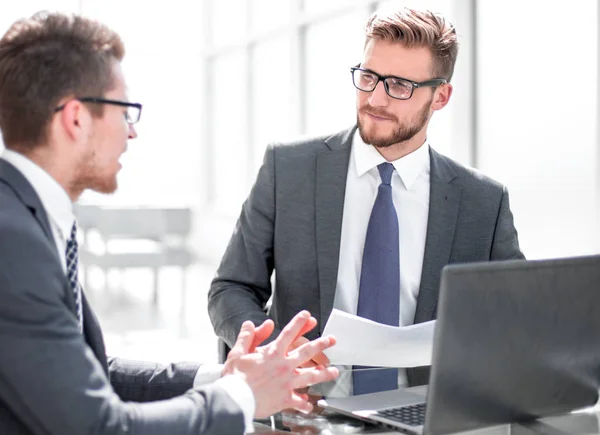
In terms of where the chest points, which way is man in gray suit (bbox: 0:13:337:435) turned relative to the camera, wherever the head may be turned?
to the viewer's right

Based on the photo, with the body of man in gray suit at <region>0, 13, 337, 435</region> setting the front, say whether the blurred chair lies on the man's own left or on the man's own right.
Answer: on the man's own left

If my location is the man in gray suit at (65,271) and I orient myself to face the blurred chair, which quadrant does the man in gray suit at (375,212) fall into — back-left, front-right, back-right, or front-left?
front-right

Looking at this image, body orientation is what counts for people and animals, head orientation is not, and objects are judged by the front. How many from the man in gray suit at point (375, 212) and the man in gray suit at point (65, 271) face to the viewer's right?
1

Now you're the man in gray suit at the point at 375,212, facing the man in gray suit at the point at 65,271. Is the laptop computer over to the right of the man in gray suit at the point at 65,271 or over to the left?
left

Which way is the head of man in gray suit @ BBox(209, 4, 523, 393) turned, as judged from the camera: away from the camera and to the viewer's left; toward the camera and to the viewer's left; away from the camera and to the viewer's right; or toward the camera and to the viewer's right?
toward the camera and to the viewer's left

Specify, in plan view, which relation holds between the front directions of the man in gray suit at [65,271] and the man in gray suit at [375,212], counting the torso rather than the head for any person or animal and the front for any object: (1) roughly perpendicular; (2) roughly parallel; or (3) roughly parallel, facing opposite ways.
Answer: roughly perpendicular

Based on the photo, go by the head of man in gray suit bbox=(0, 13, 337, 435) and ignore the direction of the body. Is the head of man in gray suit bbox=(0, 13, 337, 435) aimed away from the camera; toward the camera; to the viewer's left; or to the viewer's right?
to the viewer's right

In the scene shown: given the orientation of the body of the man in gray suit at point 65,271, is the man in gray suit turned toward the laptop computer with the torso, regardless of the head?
yes

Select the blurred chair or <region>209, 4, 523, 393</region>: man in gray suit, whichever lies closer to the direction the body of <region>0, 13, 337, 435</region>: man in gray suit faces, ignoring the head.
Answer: the man in gray suit

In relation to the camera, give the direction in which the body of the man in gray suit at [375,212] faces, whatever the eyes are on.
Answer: toward the camera

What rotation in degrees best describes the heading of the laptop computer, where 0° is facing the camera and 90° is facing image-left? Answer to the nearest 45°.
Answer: approximately 135°

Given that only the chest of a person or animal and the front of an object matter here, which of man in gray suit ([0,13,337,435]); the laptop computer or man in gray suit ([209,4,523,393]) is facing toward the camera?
man in gray suit ([209,4,523,393])
